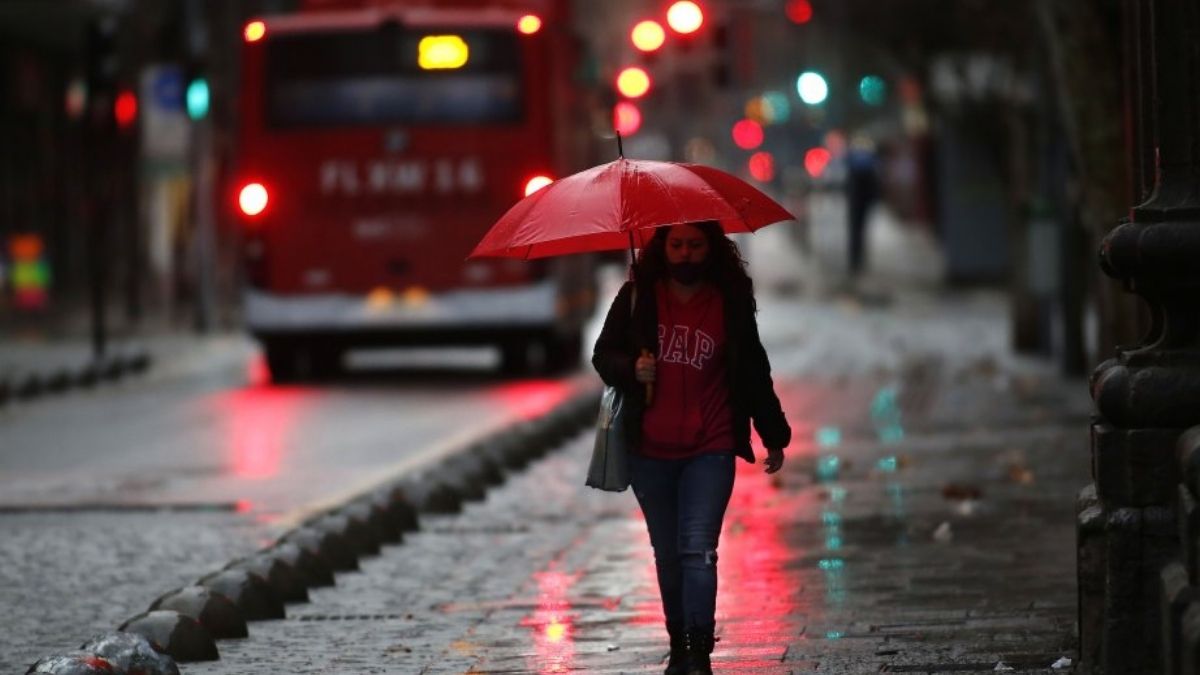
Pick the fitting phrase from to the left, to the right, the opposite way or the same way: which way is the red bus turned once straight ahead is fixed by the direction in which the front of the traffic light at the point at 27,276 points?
the opposite way

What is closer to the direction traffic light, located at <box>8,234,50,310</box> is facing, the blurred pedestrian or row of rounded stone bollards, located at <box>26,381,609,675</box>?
the row of rounded stone bollards

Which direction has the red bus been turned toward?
away from the camera

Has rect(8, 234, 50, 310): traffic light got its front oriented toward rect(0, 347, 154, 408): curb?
yes

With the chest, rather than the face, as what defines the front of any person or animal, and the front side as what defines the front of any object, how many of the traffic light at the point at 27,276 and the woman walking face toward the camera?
2

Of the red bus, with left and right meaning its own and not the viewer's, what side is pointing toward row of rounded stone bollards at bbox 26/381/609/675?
back

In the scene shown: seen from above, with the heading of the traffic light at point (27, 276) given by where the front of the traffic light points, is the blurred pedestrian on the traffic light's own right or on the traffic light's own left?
on the traffic light's own left
